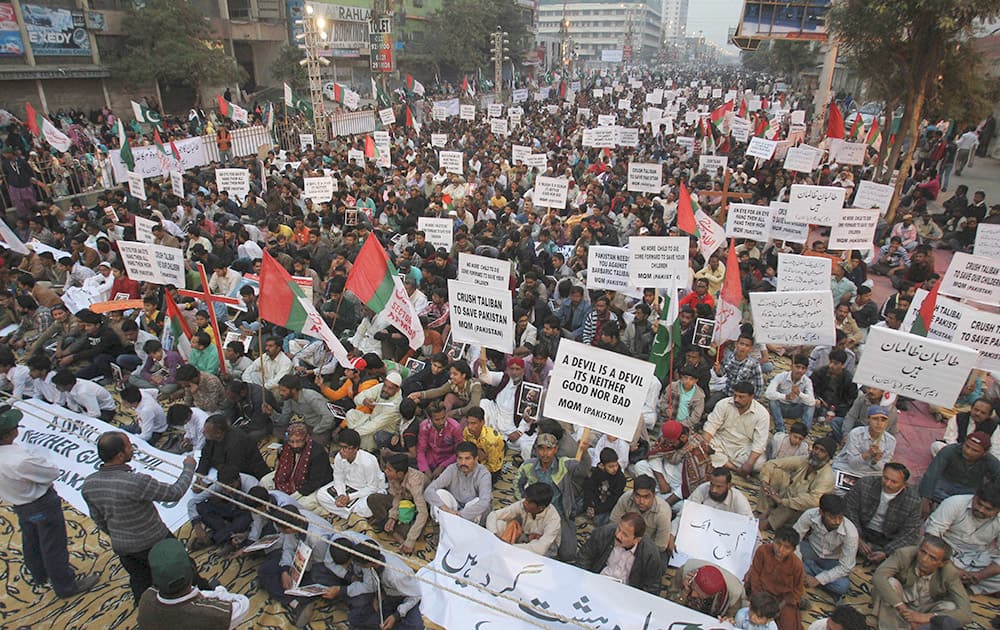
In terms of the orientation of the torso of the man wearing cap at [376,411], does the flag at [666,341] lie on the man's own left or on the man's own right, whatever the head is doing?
on the man's own left

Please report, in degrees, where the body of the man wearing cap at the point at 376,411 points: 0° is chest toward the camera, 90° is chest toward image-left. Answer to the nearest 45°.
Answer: approximately 45°

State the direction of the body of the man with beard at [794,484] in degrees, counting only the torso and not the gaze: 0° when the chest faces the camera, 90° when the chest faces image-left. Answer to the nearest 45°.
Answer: approximately 45°

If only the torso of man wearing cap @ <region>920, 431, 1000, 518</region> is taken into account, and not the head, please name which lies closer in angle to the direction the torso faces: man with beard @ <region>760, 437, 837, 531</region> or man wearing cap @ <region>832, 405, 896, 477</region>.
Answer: the man with beard

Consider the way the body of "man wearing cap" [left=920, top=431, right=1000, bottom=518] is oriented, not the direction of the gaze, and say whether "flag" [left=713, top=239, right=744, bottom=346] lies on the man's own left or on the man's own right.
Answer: on the man's own right

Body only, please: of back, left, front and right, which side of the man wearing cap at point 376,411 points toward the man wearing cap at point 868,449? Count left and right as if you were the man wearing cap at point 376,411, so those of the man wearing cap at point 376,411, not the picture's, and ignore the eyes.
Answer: left

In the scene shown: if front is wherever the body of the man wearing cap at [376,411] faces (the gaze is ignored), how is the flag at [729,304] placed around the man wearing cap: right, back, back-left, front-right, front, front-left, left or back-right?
back-left

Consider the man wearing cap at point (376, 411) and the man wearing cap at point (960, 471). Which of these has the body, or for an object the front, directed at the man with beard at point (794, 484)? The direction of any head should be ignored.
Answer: the man wearing cap at point (960, 471)

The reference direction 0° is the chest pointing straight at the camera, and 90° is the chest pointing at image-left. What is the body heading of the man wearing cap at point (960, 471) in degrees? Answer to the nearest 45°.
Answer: approximately 45°

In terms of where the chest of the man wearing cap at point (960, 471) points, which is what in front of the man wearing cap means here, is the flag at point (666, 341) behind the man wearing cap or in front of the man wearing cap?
in front

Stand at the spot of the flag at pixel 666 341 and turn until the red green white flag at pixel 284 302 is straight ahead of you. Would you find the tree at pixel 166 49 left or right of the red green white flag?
right

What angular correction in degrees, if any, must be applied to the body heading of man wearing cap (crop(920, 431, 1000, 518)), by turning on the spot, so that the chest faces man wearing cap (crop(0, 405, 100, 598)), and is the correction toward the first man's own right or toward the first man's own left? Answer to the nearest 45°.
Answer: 0° — they already face them
